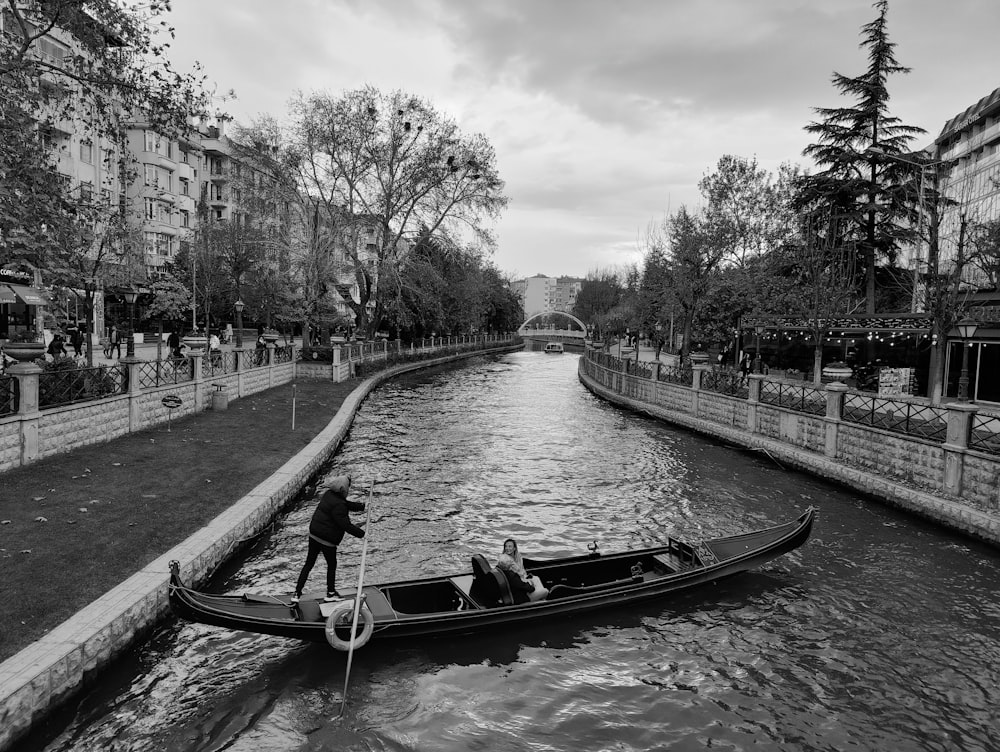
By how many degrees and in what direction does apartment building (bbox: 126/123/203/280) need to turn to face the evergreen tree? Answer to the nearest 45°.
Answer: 0° — it already faces it

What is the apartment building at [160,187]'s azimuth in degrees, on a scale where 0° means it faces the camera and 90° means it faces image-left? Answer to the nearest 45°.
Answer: approximately 315°

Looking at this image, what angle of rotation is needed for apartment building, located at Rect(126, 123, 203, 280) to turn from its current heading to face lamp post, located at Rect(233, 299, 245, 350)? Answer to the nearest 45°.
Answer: approximately 45° to its right

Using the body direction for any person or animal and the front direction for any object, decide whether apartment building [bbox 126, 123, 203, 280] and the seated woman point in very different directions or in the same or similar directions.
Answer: same or similar directions

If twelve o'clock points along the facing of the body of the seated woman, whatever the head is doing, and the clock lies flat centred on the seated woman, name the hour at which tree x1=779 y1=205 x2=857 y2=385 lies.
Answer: The tree is roughly at 10 o'clock from the seated woman.

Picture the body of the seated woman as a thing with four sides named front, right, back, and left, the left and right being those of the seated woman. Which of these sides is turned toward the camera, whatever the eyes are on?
right

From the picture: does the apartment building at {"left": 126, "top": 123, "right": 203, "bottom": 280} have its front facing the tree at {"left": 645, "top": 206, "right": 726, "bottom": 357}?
yes

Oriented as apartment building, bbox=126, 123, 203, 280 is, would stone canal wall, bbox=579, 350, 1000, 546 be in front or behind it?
in front

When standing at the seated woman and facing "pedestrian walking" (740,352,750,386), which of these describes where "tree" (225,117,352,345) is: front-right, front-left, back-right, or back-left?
front-left

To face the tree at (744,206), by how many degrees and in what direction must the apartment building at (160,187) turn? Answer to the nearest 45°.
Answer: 0° — it already faces it

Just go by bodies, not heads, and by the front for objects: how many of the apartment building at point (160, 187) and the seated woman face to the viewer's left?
0

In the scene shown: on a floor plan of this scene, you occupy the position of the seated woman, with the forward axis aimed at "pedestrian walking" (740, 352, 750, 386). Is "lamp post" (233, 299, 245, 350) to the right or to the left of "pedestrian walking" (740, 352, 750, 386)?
left

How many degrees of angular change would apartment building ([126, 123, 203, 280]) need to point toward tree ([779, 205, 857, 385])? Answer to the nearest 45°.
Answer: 0° — it already faces it
